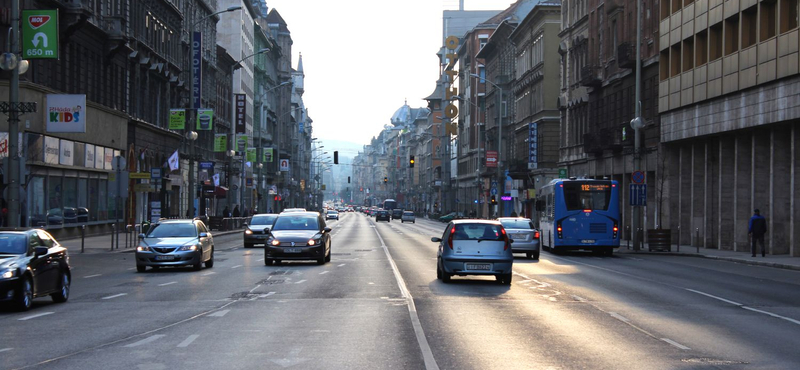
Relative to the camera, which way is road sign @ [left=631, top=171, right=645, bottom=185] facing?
toward the camera

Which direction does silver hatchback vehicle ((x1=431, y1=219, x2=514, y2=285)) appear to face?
away from the camera

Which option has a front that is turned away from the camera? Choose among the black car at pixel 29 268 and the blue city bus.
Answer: the blue city bus

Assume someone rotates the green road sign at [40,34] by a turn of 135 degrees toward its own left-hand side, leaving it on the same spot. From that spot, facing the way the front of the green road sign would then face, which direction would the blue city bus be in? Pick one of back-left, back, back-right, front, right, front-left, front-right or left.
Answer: front-right

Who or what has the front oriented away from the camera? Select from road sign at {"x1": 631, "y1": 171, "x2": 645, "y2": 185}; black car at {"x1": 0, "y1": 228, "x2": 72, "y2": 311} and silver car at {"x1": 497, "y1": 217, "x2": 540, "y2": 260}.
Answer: the silver car

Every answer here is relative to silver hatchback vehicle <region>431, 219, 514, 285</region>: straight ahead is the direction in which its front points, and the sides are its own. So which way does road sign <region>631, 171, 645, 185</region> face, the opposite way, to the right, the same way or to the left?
the opposite way

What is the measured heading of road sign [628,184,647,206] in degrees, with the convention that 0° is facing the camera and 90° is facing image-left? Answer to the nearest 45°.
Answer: approximately 0°

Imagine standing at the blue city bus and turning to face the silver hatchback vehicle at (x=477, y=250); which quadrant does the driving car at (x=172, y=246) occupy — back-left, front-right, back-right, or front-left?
front-right

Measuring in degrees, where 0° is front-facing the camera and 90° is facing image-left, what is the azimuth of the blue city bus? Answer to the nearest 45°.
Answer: approximately 180°

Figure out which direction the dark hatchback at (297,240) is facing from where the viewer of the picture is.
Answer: facing the viewer

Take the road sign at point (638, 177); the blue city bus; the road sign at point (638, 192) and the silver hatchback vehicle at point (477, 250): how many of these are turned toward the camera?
2

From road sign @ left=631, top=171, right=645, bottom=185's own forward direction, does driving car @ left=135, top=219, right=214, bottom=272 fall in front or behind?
in front

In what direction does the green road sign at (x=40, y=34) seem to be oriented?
toward the camera

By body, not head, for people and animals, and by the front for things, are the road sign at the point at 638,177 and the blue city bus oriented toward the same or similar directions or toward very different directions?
very different directions

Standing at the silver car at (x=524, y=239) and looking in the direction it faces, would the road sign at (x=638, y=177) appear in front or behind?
in front

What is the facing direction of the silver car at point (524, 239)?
away from the camera

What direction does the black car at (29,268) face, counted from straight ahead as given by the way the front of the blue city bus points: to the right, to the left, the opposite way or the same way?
the opposite way

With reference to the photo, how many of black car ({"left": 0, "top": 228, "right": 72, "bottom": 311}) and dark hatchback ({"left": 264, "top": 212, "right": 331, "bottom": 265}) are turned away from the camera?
0

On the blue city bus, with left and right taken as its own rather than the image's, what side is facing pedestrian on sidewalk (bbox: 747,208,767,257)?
right

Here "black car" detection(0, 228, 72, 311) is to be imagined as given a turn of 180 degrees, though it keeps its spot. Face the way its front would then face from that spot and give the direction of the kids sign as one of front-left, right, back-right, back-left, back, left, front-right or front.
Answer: front-left

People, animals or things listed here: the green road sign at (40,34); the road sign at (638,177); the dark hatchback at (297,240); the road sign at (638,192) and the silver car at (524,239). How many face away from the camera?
1
